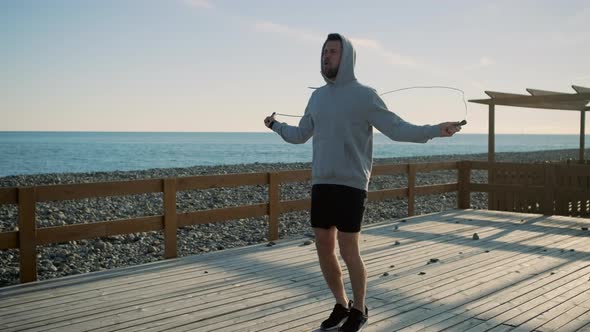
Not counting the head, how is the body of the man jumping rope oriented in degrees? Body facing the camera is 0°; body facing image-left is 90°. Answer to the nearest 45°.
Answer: approximately 45°

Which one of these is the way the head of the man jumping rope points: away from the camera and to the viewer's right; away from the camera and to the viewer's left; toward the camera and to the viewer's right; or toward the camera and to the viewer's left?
toward the camera and to the viewer's left
